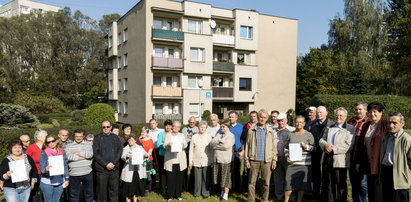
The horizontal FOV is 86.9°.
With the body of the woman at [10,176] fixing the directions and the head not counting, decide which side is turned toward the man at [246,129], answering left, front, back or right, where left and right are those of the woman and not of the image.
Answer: left

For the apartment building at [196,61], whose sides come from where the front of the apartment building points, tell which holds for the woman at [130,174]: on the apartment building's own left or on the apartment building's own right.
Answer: on the apartment building's own right

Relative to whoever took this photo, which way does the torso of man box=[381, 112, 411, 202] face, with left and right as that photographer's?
facing the viewer and to the left of the viewer

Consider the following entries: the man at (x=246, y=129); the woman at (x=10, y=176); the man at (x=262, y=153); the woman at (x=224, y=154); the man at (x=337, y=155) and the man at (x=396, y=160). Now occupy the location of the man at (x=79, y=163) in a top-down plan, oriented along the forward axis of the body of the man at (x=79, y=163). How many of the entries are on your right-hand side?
1

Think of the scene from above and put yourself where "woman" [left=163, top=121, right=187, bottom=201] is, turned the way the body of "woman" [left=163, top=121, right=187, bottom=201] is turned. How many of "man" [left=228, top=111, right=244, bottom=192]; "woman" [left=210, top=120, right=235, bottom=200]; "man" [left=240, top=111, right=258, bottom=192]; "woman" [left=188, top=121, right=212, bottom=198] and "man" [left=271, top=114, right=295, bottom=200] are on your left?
5

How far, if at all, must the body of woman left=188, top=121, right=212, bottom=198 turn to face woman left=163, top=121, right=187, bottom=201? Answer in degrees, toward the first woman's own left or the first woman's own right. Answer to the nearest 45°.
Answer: approximately 90° to the first woman's own right

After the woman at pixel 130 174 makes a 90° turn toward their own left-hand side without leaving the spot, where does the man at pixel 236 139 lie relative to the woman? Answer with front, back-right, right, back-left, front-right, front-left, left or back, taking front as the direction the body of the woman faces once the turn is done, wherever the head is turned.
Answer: front

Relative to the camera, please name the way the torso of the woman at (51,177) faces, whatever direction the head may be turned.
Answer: toward the camera

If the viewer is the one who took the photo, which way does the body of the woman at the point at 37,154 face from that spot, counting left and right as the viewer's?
facing the viewer and to the right of the viewer

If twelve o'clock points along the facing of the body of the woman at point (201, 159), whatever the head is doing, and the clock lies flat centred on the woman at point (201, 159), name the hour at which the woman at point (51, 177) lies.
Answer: the woman at point (51, 177) is roughly at 2 o'clock from the woman at point (201, 159).

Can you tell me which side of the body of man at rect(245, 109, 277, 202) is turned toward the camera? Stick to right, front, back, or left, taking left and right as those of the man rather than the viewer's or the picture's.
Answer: front

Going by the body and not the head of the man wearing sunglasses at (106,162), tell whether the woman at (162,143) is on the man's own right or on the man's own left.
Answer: on the man's own left

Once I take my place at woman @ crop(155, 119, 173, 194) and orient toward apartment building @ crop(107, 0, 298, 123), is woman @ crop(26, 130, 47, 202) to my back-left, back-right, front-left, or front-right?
back-left

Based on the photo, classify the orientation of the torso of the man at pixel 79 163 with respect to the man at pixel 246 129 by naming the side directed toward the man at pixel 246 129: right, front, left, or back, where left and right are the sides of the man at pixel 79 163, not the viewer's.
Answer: left

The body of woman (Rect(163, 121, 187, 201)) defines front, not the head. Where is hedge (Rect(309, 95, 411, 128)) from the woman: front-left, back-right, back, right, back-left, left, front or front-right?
back-left

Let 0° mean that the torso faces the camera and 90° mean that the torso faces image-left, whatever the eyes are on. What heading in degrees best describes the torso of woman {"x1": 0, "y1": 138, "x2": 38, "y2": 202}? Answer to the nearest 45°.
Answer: approximately 0°

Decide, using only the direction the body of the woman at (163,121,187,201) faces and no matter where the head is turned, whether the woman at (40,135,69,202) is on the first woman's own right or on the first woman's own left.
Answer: on the first woman's own right
